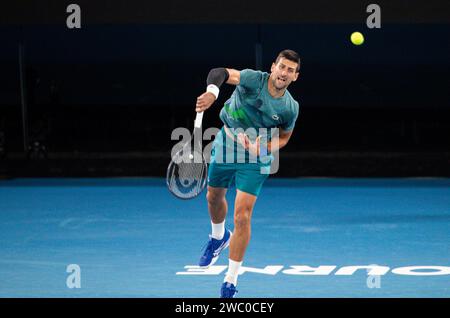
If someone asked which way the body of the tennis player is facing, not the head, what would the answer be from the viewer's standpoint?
toward the camera
